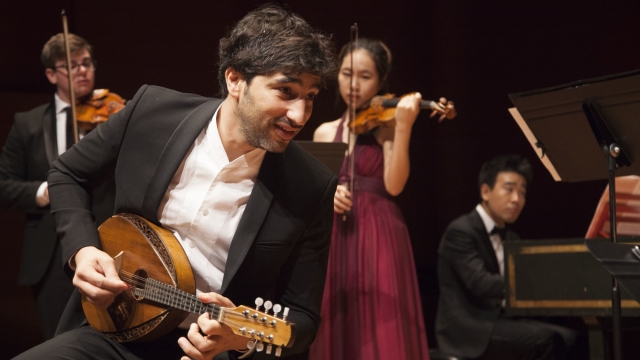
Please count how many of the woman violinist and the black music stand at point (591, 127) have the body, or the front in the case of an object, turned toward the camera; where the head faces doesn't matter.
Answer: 1

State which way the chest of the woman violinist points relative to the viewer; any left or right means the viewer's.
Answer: facing the viewer

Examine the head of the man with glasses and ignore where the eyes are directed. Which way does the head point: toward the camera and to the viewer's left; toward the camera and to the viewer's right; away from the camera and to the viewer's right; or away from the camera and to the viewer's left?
toward the camera and to the viewer's right

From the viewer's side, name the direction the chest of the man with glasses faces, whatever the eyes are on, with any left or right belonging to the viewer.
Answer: facing the viewer and to the right of the viewer

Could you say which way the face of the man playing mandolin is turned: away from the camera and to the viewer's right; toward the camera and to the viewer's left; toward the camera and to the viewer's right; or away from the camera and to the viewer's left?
toward the camera and to the viewer's right

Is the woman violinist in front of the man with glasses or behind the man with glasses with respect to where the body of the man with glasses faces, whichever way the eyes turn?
in front

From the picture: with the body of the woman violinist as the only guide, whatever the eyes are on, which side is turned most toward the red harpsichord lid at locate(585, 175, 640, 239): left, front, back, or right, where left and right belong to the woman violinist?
left
